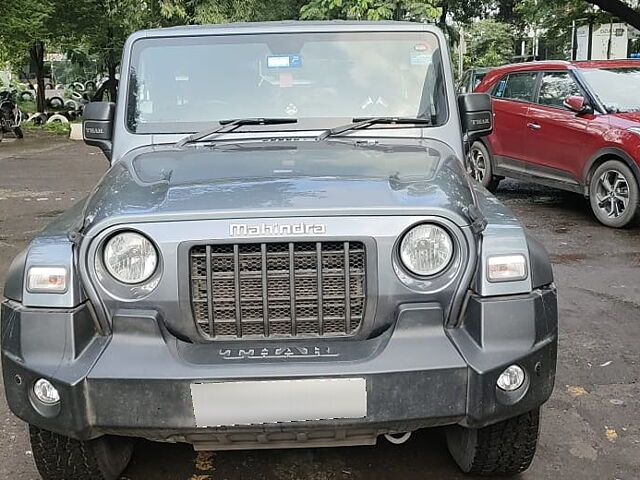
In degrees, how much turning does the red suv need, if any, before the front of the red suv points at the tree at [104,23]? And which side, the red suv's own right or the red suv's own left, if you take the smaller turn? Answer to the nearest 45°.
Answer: approximately 180°

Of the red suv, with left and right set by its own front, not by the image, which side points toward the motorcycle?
back

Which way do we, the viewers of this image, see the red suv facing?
facing the viewer and to the right of the viewer

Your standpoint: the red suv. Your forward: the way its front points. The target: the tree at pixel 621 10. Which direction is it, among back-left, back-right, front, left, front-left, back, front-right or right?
back-left

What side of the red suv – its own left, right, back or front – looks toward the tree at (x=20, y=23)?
back
